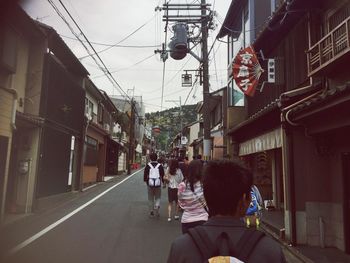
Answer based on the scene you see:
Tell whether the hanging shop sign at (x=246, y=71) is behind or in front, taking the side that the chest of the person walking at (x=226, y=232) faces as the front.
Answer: in front

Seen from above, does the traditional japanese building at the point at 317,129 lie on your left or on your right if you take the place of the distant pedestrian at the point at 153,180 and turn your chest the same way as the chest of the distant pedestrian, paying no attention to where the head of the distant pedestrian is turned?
on your right

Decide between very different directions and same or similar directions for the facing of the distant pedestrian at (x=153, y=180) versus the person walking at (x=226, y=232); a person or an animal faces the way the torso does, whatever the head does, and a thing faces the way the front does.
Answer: same or similar directions

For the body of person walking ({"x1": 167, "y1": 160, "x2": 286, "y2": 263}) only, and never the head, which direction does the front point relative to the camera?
away from the camera

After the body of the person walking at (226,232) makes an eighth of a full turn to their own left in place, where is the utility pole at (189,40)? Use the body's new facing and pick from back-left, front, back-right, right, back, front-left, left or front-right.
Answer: front-right

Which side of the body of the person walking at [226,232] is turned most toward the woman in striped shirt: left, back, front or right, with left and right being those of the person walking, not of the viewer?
front

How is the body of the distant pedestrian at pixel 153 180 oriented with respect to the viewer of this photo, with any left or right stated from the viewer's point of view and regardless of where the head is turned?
facing away from the viewer

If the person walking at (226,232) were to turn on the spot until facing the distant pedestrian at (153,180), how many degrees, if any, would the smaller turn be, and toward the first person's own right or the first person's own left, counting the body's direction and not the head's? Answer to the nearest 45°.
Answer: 0° — they already face them

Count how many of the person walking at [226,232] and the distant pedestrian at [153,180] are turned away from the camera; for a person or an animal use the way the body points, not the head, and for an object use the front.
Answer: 2

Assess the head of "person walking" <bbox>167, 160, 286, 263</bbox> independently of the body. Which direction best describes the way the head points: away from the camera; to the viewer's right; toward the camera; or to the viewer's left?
away from the camera

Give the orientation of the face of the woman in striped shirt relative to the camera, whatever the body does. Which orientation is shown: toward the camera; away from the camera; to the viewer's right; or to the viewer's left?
away from the camera
